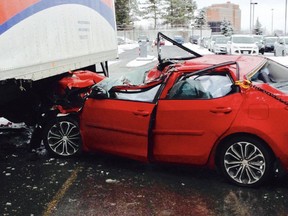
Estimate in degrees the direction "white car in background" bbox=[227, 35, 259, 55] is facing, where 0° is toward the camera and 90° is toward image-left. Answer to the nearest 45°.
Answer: approximately 0°

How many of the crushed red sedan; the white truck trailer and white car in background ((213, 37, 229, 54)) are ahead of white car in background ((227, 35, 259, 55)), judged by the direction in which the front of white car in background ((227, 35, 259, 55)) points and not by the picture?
2

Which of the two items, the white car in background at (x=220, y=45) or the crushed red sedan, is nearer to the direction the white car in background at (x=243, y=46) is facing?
the crushed red sedan

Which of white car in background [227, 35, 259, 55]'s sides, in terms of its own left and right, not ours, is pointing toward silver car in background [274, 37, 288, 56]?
left

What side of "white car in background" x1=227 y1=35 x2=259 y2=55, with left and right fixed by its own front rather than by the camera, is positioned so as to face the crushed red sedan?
front

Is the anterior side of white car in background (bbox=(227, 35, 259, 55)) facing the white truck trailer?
yes

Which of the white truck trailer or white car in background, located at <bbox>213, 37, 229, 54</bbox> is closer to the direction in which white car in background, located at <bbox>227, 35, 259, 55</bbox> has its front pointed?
the white truck trailer
